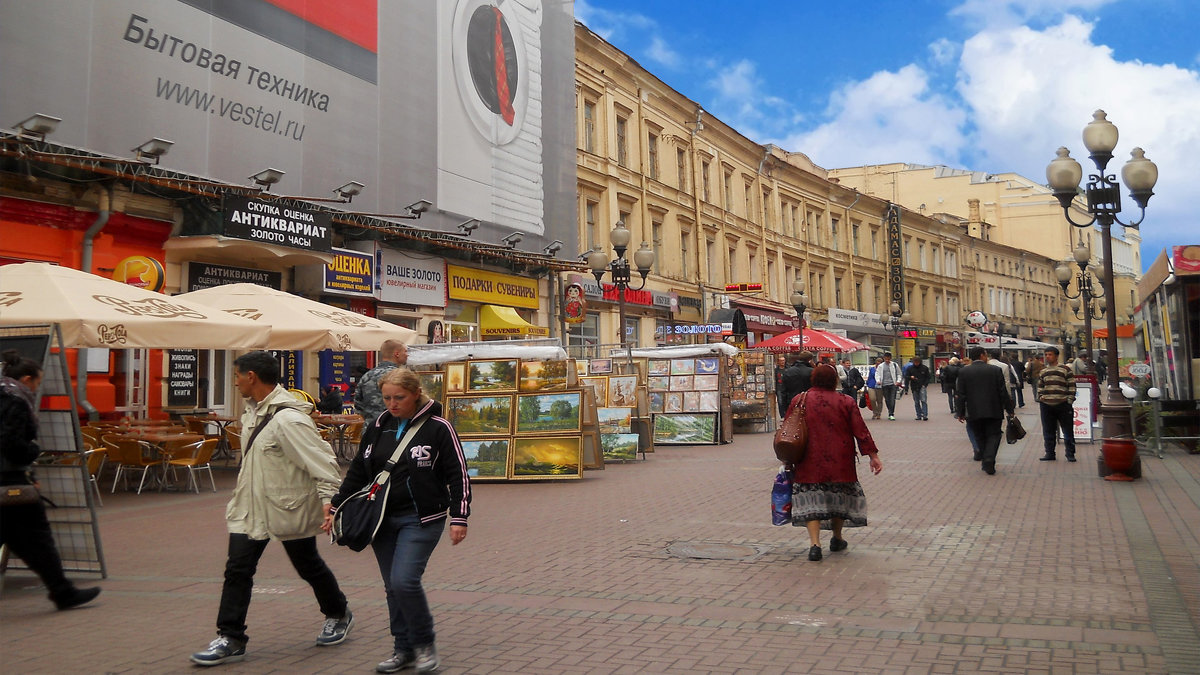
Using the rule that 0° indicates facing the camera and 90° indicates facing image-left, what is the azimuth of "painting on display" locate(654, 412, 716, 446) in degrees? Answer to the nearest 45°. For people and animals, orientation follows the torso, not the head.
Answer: approximately 0°

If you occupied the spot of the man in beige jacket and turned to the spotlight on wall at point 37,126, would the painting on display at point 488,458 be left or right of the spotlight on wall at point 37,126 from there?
right

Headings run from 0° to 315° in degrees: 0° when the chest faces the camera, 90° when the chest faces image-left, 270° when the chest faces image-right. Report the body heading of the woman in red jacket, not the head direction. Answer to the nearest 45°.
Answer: approximately 180°

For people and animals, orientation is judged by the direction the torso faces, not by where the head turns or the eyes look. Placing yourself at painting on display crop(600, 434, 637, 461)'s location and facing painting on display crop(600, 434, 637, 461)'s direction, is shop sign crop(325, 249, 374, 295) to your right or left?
on your right

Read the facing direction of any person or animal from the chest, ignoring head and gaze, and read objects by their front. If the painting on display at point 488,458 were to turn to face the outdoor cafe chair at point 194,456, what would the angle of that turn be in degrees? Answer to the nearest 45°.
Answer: approximately 90° to its right

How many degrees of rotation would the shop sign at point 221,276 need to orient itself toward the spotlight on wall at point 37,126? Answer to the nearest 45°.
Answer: approximately 90° to its right

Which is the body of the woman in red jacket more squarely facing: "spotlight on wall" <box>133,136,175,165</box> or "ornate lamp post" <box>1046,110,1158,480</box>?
the ornate lamp post

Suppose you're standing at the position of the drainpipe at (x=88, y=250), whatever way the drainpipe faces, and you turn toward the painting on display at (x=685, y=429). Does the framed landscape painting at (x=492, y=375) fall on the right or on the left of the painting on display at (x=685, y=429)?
right

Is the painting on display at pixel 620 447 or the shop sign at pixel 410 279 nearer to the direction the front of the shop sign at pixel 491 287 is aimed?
the painting on display

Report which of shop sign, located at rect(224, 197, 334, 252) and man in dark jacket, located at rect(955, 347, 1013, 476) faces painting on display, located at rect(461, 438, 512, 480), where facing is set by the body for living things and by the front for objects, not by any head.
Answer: the shop sign

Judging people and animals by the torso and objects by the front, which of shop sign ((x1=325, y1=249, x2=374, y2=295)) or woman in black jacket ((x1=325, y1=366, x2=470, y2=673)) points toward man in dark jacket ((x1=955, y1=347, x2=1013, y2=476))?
the shop sign

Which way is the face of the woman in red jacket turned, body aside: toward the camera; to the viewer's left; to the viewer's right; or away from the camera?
away from the camera

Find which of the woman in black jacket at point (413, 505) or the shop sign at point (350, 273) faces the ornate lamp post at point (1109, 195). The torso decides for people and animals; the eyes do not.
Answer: the shop sign
